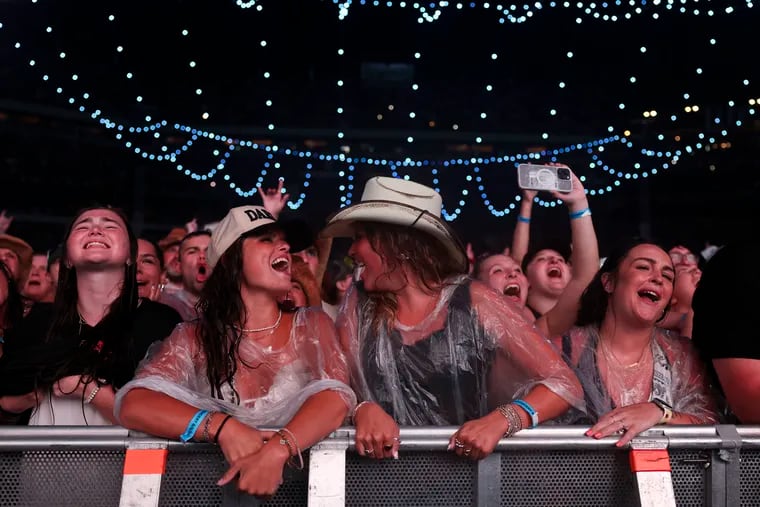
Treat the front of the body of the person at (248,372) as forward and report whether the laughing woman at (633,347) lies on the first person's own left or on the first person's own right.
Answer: on the first person's own left

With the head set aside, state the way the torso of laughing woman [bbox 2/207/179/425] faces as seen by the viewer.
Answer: toward the camera

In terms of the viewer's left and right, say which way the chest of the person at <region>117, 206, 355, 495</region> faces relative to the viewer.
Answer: facing the viewer

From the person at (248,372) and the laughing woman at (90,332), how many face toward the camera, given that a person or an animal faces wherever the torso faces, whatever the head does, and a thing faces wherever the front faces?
2

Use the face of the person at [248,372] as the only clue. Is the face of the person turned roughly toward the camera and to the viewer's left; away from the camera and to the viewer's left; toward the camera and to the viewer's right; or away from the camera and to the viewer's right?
toward the camera and to the viewer's right

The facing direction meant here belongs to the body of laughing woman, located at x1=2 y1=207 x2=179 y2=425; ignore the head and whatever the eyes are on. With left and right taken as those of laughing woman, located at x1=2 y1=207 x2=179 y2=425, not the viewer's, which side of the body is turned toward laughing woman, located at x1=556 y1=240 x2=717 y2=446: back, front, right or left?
left
